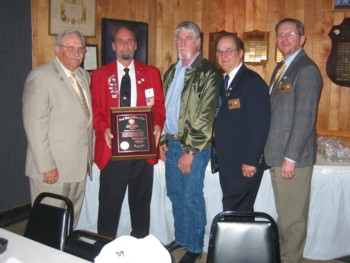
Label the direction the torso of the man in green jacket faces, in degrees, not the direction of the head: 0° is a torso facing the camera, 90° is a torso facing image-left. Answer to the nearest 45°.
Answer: approximately 45°

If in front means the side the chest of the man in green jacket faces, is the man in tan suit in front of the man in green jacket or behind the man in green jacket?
in front

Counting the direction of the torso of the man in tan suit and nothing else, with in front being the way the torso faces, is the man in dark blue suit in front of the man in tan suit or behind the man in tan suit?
in front

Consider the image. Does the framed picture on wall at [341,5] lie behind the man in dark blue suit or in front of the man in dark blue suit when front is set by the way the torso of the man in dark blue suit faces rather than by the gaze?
behind

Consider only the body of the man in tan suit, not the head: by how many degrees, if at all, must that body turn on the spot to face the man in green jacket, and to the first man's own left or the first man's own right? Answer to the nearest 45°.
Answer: approximately 45° to the first man's own left

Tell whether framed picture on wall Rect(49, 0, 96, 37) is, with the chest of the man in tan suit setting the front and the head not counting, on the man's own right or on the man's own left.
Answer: on the man's own left

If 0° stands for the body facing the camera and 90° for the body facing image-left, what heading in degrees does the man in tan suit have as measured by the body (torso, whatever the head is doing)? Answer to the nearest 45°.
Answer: approximately 315°

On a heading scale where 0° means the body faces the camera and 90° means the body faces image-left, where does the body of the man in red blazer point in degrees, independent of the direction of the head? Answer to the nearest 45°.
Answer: approximately 0°

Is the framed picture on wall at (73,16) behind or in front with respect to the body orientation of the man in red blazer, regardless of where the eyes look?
behind

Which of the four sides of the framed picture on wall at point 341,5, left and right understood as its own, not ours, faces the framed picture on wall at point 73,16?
right

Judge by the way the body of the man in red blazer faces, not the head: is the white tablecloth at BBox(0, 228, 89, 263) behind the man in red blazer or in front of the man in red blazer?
in front
